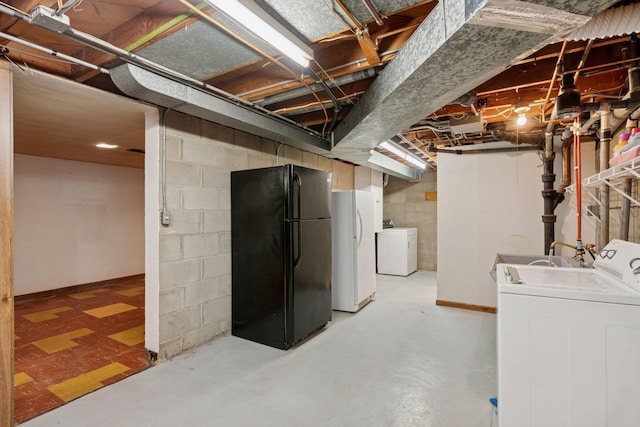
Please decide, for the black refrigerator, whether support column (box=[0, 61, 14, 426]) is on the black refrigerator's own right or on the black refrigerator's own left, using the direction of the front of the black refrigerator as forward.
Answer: on the black refrigerator's own right

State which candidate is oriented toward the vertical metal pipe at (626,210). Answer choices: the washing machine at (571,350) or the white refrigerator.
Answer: the white refrigerator

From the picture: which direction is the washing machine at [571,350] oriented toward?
to the viewer's left

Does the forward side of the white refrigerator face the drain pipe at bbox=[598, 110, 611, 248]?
yes

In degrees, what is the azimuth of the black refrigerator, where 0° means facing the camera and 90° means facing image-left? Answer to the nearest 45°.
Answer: approximately 315°

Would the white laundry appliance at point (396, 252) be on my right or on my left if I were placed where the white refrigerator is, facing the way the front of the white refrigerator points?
on my left

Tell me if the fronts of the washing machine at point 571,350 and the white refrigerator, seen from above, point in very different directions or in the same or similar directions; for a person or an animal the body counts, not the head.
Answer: very different directions

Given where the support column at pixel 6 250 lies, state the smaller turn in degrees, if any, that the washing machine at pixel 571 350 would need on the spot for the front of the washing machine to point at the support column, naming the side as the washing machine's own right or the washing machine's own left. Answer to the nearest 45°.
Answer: approximately 45° to the washing machine's own left
